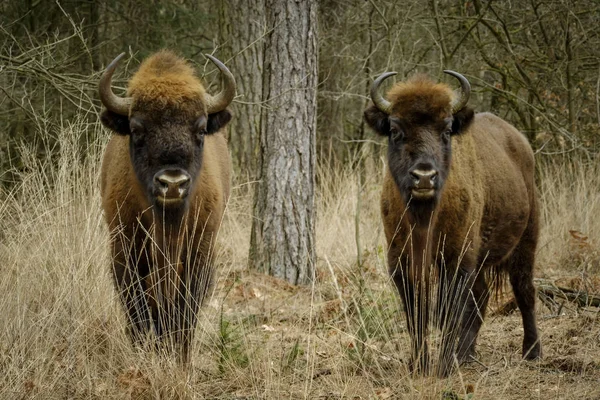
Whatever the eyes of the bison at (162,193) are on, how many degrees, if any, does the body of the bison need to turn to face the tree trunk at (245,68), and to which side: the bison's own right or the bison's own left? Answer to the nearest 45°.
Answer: approximately 180°

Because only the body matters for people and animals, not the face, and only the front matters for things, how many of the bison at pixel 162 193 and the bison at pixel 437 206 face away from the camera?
0

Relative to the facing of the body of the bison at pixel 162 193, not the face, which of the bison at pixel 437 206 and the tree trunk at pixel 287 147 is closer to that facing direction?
the bison

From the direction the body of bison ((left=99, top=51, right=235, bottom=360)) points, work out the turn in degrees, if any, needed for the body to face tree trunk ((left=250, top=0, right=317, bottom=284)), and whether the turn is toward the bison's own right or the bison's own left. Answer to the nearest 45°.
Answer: approximately 135° to the bison's own left

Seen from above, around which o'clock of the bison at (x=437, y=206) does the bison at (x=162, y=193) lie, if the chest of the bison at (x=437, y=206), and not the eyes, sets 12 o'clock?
the bison at (x=162, y=193) is roughly at 1 o'clock from the bison at (x=437, y=206).

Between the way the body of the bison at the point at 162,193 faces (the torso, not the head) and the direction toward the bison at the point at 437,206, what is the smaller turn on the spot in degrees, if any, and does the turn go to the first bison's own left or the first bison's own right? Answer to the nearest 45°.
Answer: approximately 90° to the first bison's own left

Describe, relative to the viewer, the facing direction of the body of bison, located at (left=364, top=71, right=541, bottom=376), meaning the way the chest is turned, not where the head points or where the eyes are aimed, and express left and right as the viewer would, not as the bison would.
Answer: facing the viewer and to the left of the viewer

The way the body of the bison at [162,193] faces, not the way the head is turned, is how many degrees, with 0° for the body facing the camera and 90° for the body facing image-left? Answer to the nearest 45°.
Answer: approximately 0°
